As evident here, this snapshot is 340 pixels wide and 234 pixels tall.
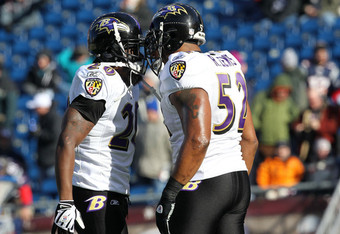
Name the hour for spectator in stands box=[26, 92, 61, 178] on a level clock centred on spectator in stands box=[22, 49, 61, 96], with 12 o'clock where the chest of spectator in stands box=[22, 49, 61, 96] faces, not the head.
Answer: spectator in stands box=[26, 92, 61, 178] is roughly at 12 o'clock from spectator in stands box=[22, 49, 61, 96].

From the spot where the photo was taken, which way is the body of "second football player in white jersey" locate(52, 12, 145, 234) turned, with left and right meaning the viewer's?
facing the viewer and to the right of the viewer

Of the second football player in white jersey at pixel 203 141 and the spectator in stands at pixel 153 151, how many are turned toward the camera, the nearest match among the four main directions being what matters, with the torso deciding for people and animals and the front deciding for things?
1

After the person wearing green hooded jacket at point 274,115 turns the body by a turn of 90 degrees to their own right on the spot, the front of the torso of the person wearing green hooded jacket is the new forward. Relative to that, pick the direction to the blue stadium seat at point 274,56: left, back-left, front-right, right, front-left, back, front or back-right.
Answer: right

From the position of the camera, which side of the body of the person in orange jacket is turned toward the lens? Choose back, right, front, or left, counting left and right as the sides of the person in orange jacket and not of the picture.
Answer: front

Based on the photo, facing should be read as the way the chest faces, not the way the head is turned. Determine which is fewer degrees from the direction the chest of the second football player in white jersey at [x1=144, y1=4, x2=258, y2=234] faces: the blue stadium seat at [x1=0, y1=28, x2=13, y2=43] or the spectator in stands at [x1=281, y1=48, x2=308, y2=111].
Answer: the blue stadium seat

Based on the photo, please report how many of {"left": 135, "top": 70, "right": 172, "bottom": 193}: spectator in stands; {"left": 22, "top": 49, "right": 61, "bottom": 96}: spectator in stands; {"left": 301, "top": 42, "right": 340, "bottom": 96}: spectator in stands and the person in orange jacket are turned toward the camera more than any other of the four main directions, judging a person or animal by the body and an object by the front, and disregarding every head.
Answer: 4

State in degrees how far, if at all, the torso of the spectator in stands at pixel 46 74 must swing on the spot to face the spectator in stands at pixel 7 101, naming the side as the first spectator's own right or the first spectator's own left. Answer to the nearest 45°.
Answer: approximately 90° to the first spectator's own right

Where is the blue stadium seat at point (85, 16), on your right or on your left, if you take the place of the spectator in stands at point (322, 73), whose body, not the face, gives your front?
on your right

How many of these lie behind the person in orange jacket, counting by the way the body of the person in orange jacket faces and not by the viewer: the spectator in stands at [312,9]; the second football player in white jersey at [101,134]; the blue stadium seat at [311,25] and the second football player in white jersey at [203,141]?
2

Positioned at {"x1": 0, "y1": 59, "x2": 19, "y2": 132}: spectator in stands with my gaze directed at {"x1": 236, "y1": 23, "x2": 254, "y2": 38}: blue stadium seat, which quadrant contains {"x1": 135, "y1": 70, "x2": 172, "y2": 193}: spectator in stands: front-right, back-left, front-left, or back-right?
front-right

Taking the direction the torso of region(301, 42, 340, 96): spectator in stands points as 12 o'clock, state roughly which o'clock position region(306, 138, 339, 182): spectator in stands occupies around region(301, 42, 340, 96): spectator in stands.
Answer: region(306, 138, 339, 182): spectator in stands is roughly at 12 o'clock from region(301, 42, 340, 96): spectator in stands.

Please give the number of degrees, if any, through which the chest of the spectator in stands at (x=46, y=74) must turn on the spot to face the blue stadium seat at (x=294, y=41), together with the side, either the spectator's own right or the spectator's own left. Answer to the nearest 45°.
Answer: approximately 90° to the spectator's own left

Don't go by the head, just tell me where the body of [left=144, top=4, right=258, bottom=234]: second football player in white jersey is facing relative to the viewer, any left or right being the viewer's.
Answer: facing away from the viewer and to the left of the viewer

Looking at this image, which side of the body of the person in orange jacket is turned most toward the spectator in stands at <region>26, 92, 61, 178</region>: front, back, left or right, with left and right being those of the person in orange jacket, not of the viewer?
right

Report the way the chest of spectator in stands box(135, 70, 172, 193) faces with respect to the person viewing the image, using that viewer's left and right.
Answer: facing the viewer
